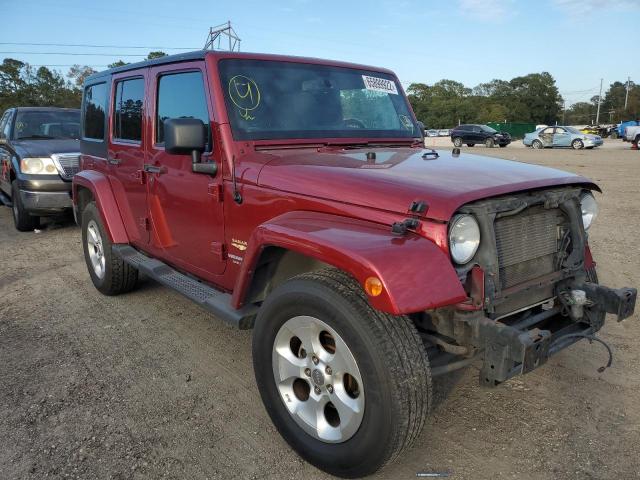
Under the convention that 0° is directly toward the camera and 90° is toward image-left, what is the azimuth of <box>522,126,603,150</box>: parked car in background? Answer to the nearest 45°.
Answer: approximately 315°

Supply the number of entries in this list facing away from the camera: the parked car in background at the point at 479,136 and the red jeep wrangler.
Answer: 0

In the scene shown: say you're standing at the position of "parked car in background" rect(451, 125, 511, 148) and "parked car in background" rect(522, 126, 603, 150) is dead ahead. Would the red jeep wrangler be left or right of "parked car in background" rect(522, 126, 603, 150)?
right

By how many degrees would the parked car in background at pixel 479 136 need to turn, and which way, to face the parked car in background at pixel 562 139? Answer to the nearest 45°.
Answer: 0° — it already faces it

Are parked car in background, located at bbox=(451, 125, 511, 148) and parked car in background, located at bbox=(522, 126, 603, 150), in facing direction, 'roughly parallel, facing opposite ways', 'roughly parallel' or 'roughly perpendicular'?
roughly parallel

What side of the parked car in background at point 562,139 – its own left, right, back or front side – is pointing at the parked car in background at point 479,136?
back

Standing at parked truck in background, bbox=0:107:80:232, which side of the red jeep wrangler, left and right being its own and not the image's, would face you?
back

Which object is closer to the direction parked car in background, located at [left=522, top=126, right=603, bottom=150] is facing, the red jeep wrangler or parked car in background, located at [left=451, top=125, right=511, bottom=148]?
the red jeep wrangler

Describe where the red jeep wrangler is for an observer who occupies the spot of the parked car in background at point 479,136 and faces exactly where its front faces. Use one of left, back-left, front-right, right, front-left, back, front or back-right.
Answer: front-right

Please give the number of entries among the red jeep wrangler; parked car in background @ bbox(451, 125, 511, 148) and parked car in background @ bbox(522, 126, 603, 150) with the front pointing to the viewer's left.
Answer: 0

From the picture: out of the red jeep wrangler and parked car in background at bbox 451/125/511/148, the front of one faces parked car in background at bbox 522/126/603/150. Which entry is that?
parked car in background at bbox 451/125/511/148

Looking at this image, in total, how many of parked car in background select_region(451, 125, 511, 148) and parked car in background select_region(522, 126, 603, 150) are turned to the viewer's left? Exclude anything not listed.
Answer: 0

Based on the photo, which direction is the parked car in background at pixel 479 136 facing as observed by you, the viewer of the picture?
facing the viewer and to the right of the viewer

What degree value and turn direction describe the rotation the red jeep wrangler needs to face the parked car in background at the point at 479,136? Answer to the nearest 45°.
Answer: approximately 135° to its left
